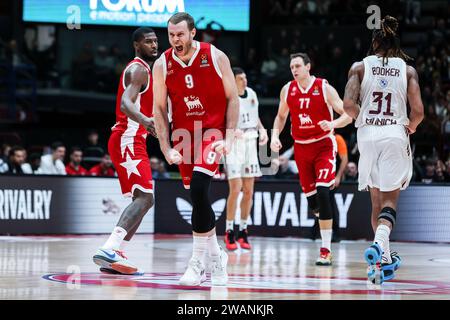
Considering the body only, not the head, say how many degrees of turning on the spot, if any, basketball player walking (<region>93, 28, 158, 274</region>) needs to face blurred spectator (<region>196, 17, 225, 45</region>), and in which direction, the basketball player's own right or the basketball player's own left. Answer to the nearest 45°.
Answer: approximately 90° to the basketball player's own left

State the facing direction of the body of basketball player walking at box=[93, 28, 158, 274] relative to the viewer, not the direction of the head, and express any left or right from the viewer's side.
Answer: facing to the right of the viewer

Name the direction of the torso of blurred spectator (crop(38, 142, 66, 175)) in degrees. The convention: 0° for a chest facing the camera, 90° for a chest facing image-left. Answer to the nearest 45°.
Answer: approximately 315°

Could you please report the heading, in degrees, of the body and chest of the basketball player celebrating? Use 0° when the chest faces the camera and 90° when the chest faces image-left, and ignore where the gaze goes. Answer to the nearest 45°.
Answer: approximately 0°

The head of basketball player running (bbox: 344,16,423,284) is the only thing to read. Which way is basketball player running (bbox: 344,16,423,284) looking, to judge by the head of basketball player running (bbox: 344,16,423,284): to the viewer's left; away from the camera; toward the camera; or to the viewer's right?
away from the camera

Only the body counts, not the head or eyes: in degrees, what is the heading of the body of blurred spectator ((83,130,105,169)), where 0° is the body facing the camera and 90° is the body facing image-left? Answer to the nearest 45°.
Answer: approximately 0°

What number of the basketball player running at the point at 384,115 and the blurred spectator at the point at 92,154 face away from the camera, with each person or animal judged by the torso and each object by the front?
1

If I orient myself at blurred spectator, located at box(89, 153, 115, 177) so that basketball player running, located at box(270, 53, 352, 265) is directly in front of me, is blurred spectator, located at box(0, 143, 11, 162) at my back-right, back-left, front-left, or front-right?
back-right

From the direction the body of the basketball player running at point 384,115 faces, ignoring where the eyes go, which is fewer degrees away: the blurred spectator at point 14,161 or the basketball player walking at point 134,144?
the blurred spectator

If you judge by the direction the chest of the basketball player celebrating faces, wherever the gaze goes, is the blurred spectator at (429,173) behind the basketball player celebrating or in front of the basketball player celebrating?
behind

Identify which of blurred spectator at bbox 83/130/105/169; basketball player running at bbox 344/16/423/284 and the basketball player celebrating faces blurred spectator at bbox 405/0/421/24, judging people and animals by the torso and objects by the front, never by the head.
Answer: the basketball player running

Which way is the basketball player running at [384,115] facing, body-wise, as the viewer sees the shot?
away from the camera

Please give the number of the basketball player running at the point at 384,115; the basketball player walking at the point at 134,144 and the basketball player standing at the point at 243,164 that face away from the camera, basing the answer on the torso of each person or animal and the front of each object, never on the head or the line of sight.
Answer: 1

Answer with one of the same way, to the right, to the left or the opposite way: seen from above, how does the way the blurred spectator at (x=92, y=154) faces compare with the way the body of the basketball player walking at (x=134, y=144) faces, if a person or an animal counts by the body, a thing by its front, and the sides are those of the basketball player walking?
to the right
